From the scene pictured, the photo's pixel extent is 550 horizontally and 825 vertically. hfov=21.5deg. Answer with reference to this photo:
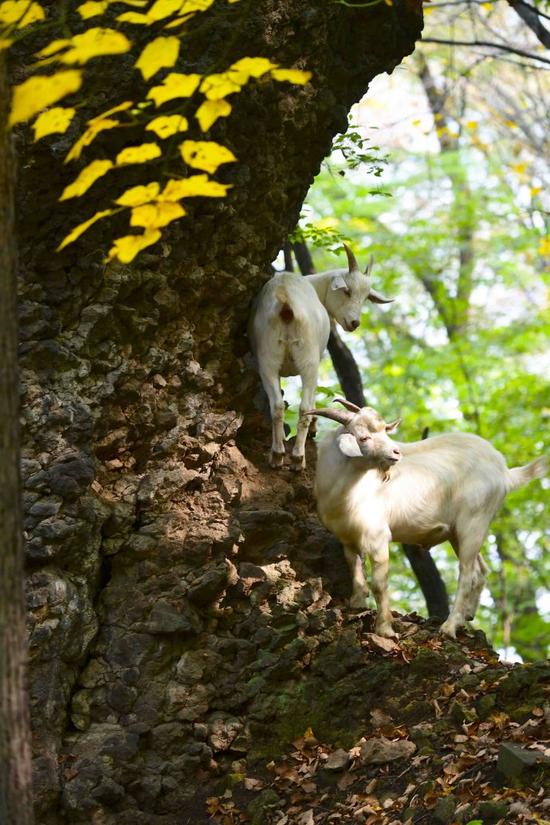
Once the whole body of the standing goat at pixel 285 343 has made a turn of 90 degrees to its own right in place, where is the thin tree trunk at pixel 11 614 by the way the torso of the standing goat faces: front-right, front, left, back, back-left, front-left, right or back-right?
right

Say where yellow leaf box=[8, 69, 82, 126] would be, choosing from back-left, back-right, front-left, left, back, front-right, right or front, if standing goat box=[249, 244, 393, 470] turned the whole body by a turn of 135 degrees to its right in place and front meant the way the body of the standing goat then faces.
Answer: front-right

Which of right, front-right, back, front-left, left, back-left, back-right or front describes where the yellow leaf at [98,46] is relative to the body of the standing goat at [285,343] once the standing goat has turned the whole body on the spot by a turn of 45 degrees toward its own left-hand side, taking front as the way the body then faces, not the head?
back-left

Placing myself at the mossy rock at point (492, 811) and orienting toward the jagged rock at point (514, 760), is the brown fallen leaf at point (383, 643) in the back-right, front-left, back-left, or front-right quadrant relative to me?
front-left

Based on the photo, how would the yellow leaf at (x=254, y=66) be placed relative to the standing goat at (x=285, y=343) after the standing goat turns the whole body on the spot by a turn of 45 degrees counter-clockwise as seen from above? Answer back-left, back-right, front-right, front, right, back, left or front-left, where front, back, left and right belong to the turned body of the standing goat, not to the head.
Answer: back-left

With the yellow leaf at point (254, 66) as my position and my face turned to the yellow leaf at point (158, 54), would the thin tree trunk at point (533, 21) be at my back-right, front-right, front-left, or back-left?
back-right

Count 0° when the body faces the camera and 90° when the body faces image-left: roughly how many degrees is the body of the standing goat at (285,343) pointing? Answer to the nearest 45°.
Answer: approximately 180°

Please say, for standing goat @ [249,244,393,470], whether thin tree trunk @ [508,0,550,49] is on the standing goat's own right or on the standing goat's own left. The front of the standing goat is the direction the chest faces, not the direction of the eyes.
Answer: on the standing goat's own right
